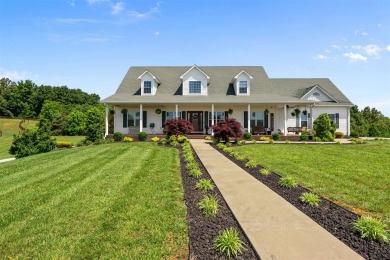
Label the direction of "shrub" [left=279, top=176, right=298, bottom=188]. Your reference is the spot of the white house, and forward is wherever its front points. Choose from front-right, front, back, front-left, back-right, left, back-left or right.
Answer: front

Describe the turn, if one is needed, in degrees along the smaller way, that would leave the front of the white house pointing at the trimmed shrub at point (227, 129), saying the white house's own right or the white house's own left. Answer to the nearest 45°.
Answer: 0° — it already faces it

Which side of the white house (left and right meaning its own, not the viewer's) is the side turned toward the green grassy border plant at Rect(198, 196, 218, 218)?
front

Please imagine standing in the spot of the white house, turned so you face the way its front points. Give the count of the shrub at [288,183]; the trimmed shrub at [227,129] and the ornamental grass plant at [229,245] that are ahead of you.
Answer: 3

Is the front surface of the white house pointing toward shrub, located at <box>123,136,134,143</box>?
no

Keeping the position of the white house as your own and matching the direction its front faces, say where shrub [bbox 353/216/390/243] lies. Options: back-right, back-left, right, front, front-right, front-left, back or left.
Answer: front

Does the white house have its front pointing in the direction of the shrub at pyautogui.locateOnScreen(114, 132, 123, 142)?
no

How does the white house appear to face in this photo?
toward the camera

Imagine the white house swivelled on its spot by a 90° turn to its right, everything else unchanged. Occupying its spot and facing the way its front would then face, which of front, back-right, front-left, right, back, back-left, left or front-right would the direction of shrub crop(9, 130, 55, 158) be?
front-left

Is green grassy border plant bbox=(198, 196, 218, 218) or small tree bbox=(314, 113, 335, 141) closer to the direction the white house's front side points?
the green grassy border plant

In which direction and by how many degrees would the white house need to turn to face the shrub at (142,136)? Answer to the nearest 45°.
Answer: approximately 45° to its right

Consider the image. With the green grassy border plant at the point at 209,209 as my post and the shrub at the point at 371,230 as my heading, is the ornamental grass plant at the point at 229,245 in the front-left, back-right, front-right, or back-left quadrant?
front-right

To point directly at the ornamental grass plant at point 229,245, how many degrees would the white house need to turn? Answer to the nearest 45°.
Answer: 0° — it already faces it
